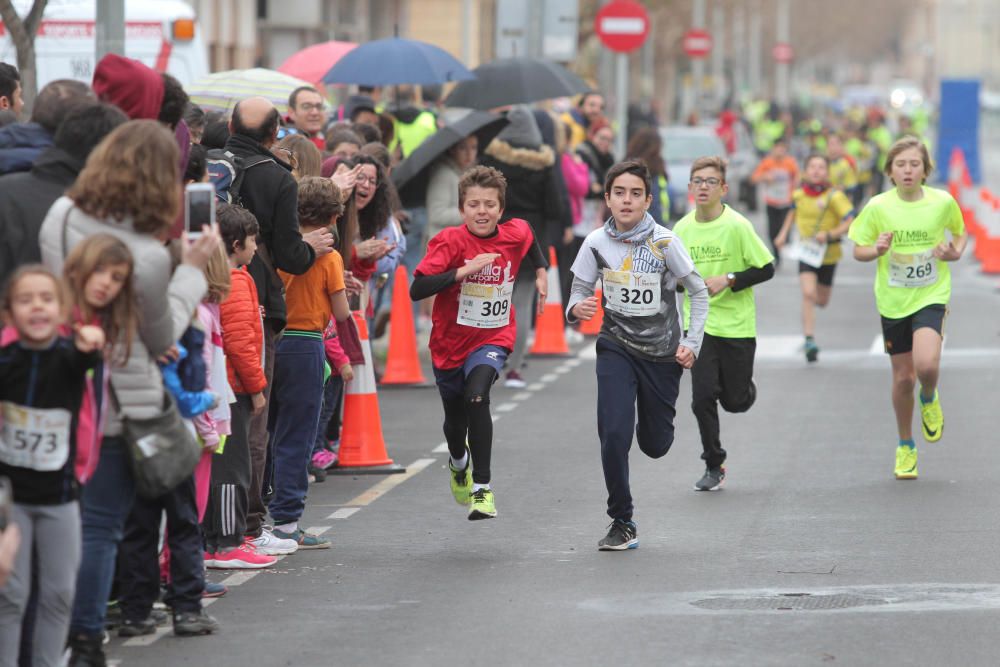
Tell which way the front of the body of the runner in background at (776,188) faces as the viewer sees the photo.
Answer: toward the camera

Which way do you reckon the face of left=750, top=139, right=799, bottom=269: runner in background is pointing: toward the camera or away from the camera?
toward the camera

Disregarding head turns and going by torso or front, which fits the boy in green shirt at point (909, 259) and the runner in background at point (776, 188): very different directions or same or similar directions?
same or similar directions

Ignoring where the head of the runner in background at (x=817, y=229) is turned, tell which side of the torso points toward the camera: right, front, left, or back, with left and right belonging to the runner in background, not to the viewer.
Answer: front

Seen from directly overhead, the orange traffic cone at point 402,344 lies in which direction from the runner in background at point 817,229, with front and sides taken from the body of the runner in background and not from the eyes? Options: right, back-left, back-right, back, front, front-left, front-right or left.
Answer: front-right

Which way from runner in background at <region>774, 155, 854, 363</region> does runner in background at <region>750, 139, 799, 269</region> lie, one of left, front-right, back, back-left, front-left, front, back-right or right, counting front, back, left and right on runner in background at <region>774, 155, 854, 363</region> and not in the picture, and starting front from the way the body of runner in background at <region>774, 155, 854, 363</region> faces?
back

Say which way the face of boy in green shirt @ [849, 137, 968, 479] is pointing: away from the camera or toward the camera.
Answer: toward the camera

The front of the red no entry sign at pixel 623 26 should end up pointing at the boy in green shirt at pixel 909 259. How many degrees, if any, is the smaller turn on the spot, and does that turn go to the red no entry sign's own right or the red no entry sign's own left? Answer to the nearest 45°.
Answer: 0° — it already faces them

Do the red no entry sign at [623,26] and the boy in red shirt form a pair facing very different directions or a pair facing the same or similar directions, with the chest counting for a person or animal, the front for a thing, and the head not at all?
same or similar directions

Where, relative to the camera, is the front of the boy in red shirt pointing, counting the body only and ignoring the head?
toward the camera

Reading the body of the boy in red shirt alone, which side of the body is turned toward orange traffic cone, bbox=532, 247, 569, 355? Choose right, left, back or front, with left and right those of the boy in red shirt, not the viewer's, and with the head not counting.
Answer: back

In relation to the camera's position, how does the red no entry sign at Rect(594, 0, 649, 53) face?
facing the viewer
